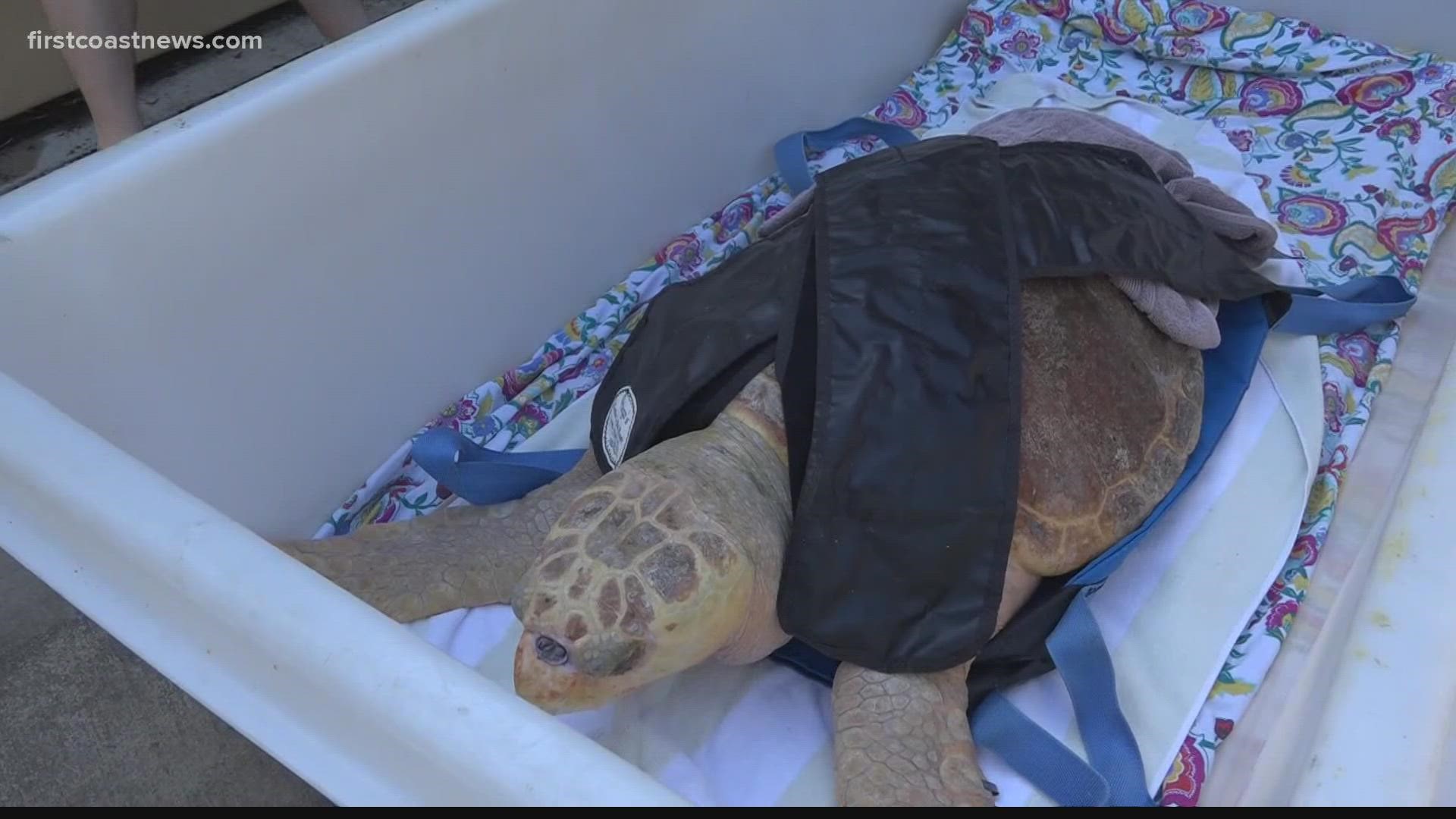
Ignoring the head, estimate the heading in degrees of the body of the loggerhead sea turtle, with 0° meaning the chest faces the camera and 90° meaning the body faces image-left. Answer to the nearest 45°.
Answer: approximately 45°
